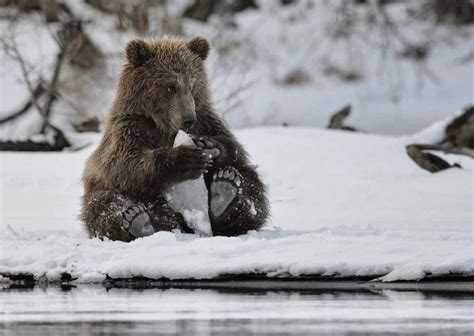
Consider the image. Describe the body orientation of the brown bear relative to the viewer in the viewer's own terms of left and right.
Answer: facing the viewer and to the right of the viewer
